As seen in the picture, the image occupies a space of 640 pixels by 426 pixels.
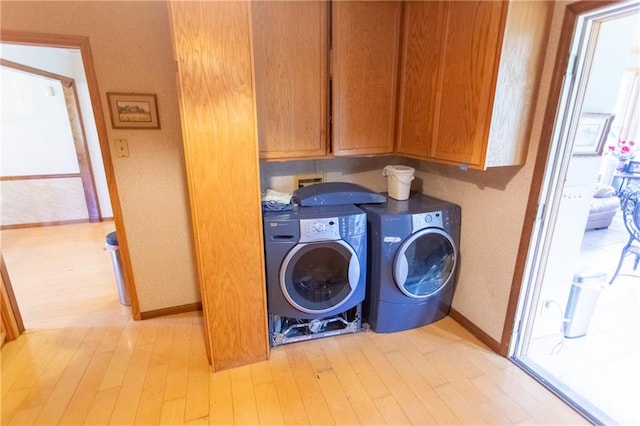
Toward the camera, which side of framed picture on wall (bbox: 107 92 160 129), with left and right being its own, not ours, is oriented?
front

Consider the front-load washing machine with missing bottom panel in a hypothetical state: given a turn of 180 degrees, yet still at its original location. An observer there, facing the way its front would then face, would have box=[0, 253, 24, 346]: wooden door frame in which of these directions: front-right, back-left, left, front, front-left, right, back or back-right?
left

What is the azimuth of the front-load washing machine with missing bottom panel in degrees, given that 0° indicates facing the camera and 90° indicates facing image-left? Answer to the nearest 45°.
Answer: approximately 0°

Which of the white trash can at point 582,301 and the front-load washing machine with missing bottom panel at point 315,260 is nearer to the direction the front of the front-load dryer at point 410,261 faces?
the white trash can

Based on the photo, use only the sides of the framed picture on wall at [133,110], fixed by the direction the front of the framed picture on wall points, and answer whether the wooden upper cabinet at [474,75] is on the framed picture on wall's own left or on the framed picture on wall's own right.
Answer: on the framed picture on wall's own left

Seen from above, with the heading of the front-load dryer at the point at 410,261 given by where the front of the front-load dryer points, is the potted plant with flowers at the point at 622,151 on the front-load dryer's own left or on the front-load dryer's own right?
on the front-load dryer's own left

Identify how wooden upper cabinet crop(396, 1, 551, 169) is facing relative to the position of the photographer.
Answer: facing the viewer and to the left of the viewer

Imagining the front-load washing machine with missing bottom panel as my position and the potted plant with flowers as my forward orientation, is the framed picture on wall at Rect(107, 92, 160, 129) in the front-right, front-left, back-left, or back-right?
back-left

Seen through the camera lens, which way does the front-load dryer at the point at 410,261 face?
facing the viewer and to the right of the viewer
